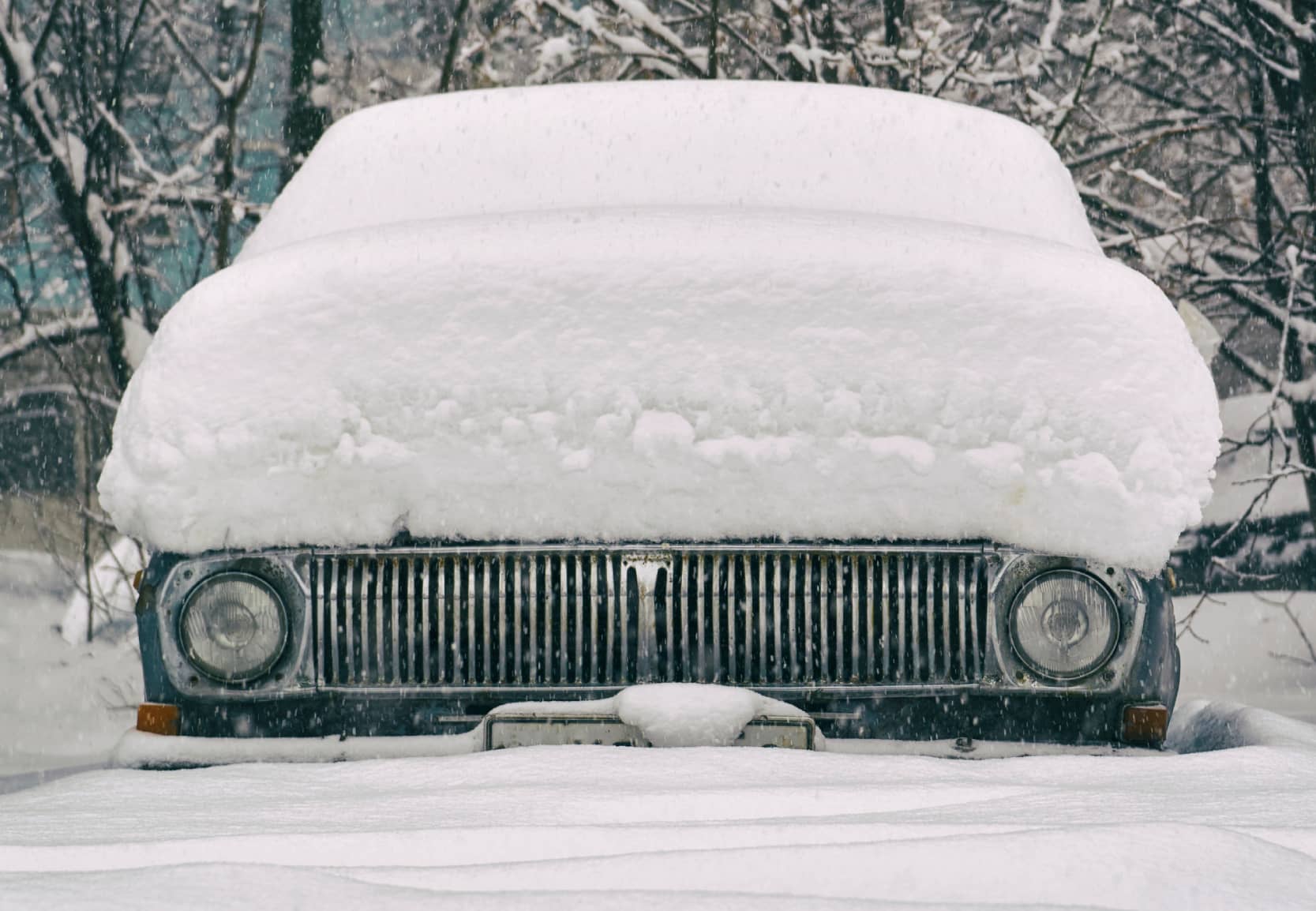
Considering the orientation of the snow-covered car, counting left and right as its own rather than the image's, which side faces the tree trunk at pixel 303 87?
back

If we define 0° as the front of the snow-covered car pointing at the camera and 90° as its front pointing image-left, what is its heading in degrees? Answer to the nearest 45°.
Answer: approximately 0°
